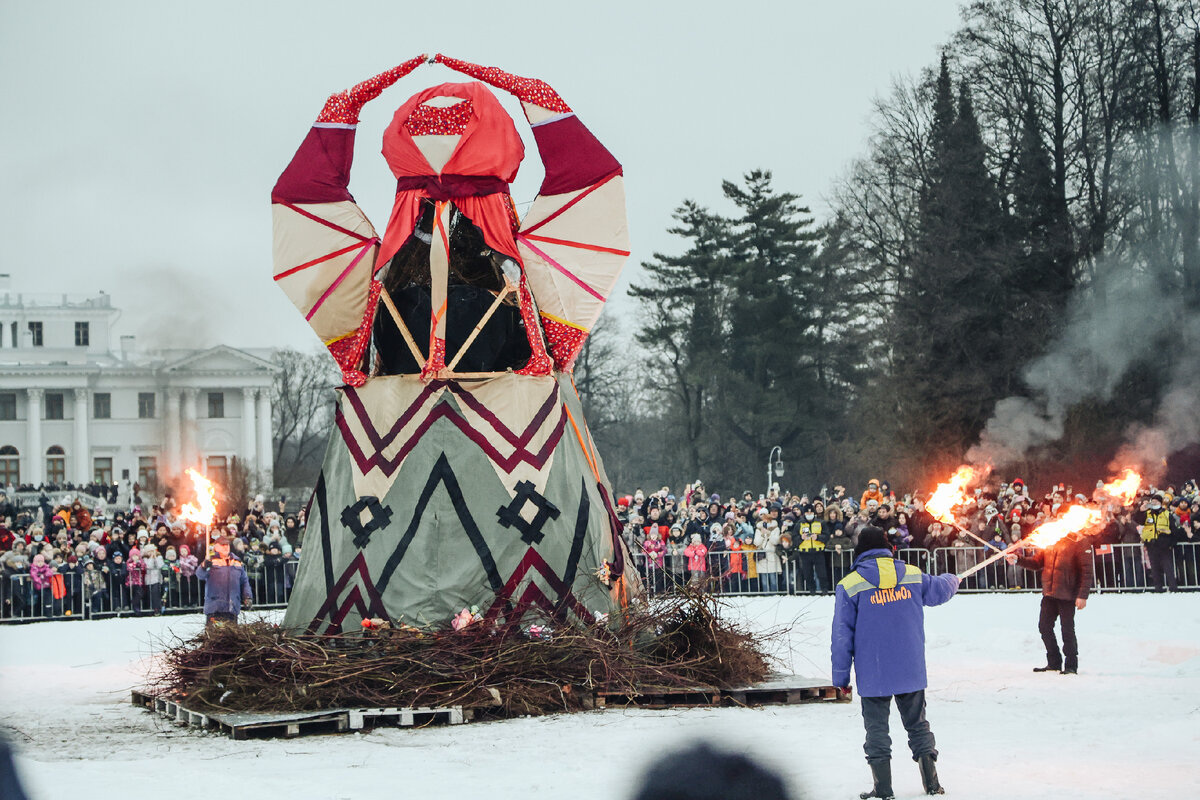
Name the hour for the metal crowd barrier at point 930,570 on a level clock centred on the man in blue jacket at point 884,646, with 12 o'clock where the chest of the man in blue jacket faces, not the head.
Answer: The metal crowd barrier is roughly at 12 o'clock from the man in blue jacket.

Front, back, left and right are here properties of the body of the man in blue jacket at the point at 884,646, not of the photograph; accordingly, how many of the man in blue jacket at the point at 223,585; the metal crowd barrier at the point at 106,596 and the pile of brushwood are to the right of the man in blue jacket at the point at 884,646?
0

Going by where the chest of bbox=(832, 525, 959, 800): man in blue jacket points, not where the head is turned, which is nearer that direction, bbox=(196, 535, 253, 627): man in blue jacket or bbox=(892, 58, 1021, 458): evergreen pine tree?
the evergreen pine tree

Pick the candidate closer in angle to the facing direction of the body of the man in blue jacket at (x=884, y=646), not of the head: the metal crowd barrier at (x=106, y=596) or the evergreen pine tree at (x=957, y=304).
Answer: the evergreen pine tree

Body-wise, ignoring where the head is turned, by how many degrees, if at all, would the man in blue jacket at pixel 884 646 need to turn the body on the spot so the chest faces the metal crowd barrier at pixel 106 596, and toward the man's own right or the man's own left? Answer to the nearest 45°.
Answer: approximately 45° to the man's own left

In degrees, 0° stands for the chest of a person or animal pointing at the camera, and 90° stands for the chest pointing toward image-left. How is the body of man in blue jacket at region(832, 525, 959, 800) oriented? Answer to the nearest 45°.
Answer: approximately 180°

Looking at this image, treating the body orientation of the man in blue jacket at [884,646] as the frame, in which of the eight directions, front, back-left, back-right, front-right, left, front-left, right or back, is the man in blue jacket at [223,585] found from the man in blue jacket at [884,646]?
front-left

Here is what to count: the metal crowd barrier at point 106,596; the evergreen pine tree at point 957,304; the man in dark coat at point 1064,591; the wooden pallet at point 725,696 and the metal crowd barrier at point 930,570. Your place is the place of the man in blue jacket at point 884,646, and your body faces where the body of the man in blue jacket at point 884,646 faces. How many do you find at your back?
0

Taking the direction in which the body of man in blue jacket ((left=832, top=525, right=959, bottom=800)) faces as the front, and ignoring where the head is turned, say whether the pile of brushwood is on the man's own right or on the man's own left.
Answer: on the man's own left

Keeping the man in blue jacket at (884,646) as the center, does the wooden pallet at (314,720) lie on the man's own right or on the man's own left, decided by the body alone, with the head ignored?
on the man's own left

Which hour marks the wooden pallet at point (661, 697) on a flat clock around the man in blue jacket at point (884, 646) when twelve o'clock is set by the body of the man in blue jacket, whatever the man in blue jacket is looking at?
The wooden pallet is roughly at 11 o'clock from the man in blue jacket.

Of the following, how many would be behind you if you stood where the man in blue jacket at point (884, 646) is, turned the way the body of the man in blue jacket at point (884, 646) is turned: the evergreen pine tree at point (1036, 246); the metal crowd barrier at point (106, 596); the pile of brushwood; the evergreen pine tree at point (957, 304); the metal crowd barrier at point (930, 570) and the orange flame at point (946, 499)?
0

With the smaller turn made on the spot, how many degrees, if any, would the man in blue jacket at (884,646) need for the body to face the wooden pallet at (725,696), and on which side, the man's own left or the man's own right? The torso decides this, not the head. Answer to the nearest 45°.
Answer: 0° — they already face it

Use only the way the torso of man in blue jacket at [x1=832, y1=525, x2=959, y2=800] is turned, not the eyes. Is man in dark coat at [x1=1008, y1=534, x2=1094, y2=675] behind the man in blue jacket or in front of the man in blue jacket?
in front

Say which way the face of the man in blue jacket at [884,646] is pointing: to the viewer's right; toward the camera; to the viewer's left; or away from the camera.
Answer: away from the camera

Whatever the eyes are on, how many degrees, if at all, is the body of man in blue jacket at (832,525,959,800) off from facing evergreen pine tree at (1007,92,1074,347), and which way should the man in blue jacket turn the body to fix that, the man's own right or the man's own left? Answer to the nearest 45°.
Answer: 0° — they already face it

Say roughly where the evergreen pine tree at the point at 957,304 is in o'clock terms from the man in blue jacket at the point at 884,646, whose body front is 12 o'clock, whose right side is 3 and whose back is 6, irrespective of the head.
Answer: The evergreen pine tree is roughly at 12 o'clock from the man in blue jacket.
